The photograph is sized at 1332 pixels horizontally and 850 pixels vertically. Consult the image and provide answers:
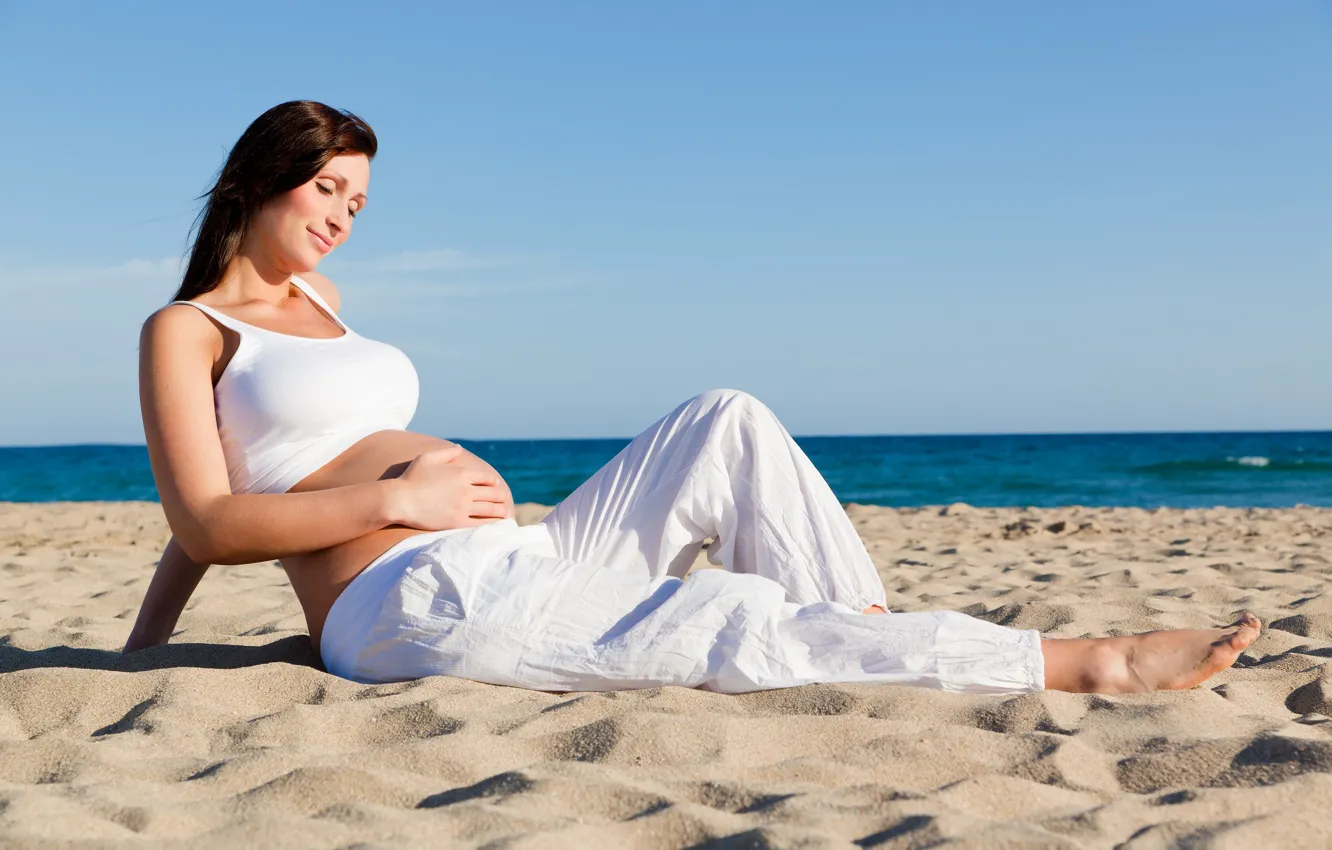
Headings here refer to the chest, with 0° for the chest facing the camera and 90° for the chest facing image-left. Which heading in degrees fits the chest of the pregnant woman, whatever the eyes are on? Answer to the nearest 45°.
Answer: approximately 270°

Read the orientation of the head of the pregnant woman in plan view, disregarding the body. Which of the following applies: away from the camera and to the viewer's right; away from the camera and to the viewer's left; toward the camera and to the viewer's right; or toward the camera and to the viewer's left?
toward the camera and to the viewer's right
